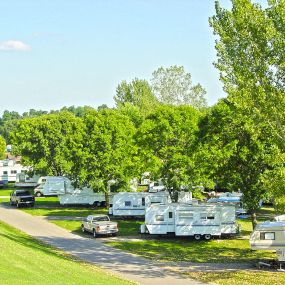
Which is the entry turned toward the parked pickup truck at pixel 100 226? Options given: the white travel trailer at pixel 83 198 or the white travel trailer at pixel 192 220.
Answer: the white travel trailer at pixel 192 220

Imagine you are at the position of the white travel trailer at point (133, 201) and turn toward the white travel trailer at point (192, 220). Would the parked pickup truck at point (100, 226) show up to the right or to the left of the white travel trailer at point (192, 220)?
right

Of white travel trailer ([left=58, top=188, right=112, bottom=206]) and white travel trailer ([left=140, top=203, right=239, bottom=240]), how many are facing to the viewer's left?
2

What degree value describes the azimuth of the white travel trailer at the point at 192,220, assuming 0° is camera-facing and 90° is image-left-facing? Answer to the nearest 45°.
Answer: approximately 90°

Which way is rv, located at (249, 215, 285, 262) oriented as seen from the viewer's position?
to the viewer's left

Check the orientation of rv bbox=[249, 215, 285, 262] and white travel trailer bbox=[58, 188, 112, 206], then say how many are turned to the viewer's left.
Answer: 2
